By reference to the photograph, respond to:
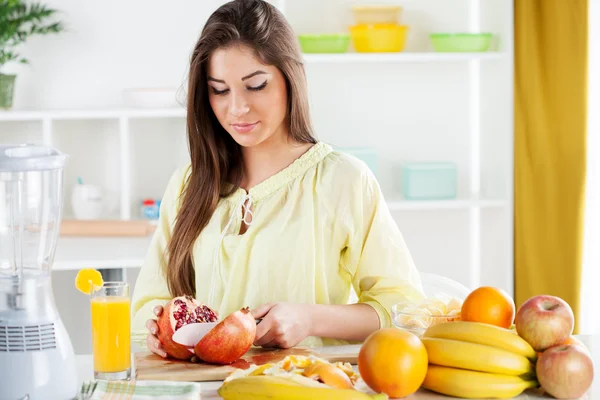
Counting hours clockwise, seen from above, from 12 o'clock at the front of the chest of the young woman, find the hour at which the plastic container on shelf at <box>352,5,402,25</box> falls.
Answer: The plastic container on shelf is roughly at 5 o'clock from the young woman.

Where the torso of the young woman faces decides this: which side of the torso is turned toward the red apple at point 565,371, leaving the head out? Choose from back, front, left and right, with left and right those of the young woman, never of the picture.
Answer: left

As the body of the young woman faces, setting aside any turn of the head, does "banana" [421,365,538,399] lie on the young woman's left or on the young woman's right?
on the young woman's left

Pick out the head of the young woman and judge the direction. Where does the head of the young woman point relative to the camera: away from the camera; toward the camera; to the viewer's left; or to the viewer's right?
toward the camera

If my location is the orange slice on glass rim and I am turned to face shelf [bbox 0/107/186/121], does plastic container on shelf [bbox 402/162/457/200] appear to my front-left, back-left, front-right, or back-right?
front-right

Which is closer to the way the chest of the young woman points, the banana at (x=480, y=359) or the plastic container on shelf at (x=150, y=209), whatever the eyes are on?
the banana

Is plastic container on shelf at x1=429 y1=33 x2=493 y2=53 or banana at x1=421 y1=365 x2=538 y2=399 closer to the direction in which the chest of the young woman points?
the banana

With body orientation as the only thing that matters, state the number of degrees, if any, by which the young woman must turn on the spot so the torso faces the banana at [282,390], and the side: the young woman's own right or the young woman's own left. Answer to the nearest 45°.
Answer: approximately 45° to the young woman's own left

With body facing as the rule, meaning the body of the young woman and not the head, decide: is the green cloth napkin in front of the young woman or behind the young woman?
in front

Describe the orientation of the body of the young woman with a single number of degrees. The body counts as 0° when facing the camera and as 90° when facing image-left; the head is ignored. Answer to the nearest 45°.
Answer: approximately 45°

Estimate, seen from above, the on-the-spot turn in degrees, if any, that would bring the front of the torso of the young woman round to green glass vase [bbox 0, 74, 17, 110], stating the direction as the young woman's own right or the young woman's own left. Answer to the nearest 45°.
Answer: approximately 90° to the young woman's own right

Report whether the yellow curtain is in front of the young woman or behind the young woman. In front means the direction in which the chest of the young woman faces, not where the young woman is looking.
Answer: behind
